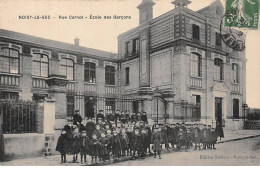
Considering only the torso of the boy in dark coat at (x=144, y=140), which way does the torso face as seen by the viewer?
toward the camera

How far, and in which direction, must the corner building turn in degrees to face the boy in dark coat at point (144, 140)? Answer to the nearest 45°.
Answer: approximately 45° to its right

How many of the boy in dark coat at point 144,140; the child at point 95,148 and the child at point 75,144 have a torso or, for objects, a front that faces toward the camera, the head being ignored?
3

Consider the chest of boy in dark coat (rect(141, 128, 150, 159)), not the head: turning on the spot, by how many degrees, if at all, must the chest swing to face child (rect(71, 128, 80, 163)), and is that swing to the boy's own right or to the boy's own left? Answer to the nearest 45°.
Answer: approximately 45° to the boy's own right

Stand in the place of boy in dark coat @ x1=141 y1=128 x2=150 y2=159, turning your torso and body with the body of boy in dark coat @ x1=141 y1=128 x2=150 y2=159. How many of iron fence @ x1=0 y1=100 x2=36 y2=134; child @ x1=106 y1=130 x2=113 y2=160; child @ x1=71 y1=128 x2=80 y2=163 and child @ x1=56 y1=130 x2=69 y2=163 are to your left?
0

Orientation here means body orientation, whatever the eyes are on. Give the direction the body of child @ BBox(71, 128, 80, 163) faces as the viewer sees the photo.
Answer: toward the camera

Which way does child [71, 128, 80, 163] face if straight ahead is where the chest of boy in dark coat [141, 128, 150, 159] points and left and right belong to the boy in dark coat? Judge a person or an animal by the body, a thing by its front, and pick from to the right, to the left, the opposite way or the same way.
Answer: the same way

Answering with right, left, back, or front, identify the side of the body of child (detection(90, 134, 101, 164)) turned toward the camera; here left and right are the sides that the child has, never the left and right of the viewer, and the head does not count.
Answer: front
